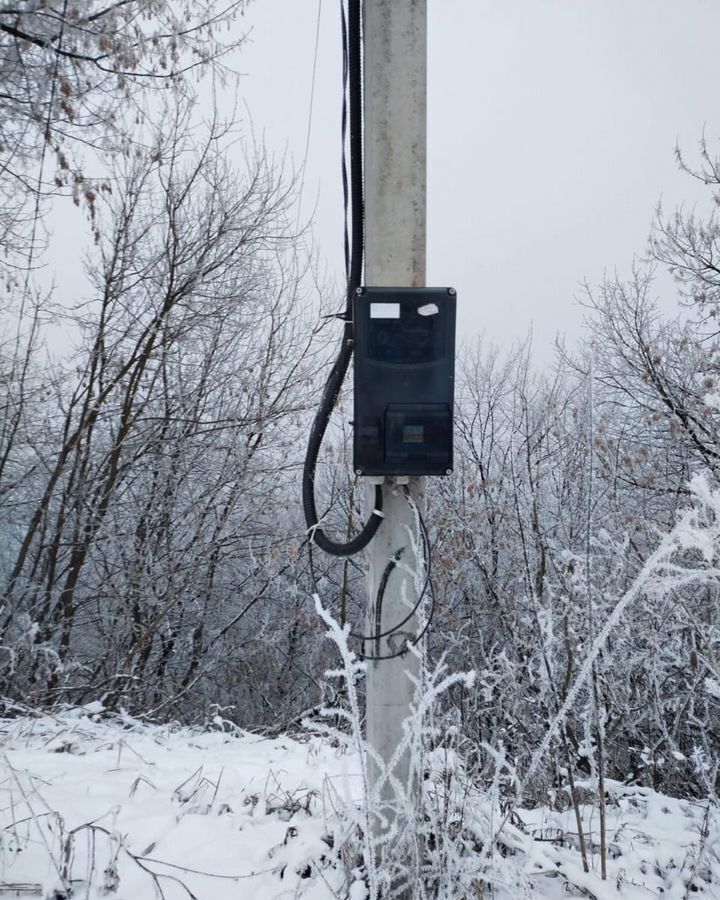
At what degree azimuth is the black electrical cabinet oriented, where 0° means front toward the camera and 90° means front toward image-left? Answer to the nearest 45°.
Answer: approximately 0°
